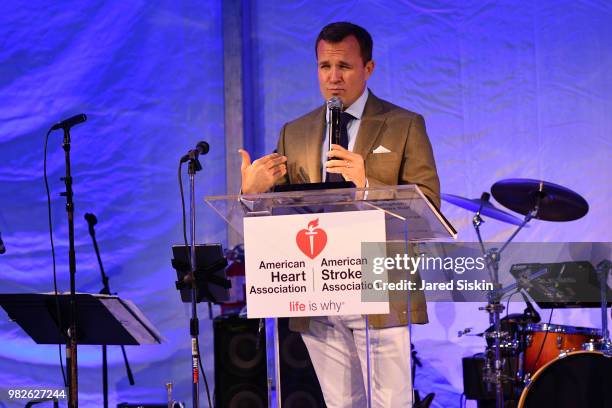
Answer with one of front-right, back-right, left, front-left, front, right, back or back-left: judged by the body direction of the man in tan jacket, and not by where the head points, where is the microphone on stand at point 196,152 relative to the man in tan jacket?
right

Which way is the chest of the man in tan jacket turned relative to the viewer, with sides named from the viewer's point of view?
facing the viewer and to the left of the viewer

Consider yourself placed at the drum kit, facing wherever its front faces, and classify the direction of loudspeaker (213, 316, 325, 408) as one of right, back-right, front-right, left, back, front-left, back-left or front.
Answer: right

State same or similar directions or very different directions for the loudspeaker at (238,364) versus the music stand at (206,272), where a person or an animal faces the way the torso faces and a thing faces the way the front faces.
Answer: very different directions

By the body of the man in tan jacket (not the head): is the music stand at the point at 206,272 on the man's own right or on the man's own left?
on the man's own right

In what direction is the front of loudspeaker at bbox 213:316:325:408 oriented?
toward the camera

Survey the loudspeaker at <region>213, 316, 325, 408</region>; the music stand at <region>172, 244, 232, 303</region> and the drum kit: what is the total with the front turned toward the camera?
2

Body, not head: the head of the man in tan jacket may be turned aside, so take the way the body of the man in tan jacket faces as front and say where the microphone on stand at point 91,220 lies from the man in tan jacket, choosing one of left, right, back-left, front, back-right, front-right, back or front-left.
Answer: right

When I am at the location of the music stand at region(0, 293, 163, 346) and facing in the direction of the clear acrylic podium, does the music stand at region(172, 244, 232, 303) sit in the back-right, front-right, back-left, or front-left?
front-left

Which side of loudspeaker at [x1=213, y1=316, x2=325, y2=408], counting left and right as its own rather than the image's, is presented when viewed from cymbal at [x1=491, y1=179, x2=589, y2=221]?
left

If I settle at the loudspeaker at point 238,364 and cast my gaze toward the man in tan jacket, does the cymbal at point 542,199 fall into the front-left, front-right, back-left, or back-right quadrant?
front-left

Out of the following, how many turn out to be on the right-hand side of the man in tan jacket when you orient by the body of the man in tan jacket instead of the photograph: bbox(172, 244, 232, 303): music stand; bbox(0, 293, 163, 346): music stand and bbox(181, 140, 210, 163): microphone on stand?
3

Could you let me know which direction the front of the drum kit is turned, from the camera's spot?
facing the viewer

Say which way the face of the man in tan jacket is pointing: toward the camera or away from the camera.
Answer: toward the camera

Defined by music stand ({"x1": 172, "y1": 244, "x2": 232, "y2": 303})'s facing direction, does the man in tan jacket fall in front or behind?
behind

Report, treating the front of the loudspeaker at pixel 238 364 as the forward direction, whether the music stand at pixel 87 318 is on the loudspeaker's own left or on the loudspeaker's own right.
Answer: on the loudspeaker's own right

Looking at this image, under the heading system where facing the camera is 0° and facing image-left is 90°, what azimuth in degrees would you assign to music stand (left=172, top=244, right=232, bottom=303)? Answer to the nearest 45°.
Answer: approximately 180°
